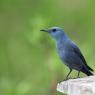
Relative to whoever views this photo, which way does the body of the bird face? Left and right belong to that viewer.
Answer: facing to the left of the viewer
